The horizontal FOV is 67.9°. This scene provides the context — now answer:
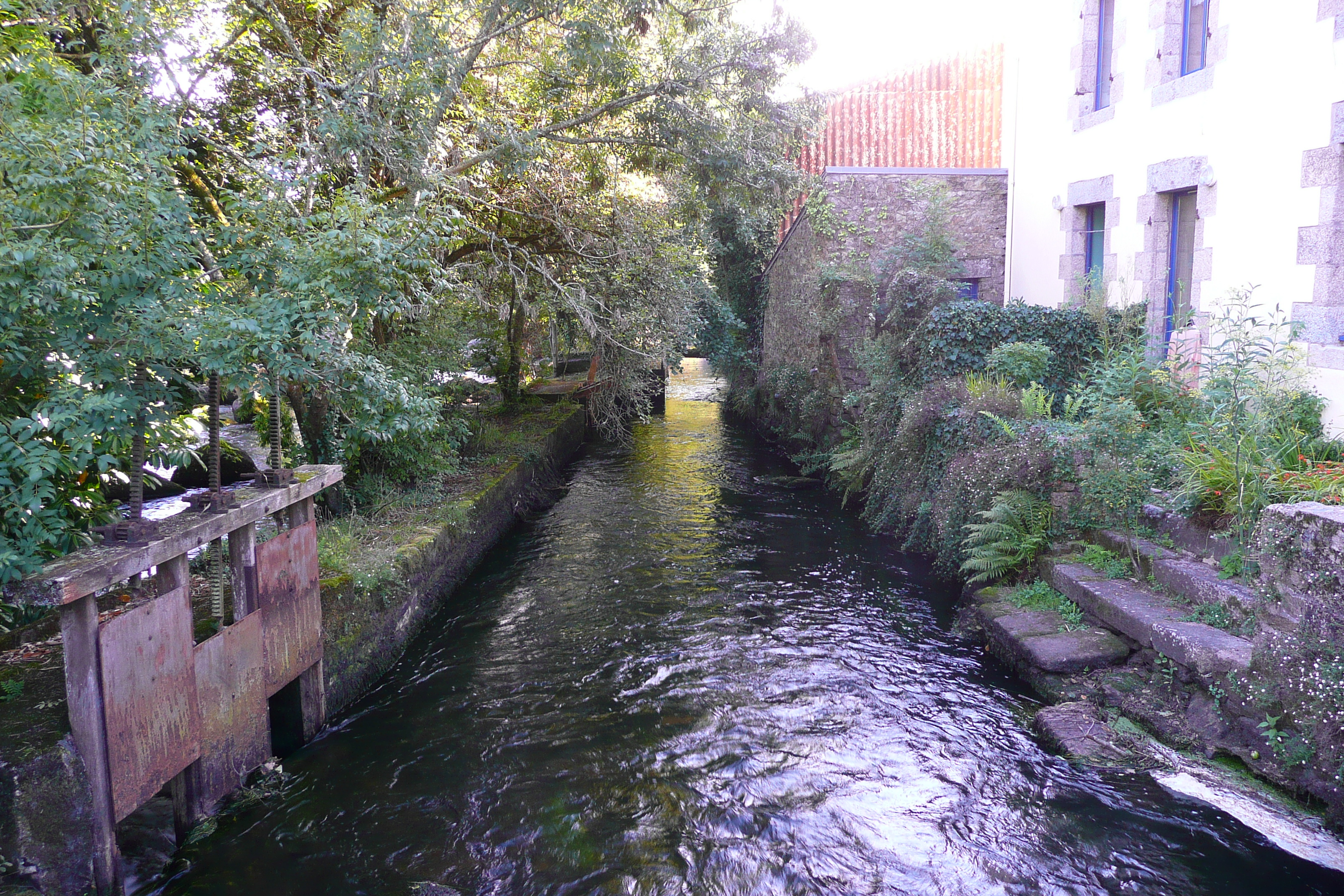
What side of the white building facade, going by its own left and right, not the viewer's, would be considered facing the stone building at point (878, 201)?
right

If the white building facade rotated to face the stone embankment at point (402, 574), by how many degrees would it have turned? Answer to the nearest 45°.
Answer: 0° — it already faces it

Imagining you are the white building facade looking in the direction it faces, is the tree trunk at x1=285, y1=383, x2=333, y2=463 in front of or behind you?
in front

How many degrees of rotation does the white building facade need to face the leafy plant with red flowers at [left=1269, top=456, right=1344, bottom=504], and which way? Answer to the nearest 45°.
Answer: approximately 45° to its left

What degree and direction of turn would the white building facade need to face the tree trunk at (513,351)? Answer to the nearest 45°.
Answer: approximately 45° to its right

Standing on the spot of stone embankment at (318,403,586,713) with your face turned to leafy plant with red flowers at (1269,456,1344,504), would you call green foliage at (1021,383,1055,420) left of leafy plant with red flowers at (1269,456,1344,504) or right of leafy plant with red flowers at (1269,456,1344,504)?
left

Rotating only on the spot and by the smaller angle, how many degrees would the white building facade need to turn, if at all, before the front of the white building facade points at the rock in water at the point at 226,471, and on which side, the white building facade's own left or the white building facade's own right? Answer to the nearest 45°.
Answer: approximately 45° to the white building facade's own right

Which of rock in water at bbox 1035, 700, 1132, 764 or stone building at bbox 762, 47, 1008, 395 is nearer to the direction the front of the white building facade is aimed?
the rock in water

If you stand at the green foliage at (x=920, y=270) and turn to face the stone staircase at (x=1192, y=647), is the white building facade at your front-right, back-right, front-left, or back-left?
front-left

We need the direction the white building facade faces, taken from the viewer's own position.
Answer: facing the viewer and to the left of the viewer
